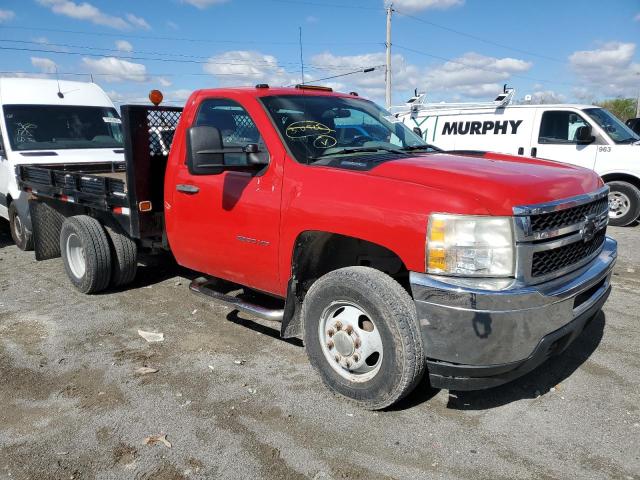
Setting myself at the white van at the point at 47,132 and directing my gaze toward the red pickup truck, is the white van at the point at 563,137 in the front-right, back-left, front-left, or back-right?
front-left

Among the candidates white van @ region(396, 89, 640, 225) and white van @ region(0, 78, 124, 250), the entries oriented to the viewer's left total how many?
0

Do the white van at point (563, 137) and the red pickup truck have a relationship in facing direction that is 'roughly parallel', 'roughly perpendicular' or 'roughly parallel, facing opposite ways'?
roughly parallel

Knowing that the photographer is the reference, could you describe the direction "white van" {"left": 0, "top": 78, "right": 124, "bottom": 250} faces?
facing the viewer and to the right of the viewer

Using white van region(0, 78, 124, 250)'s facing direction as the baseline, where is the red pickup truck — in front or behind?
in front

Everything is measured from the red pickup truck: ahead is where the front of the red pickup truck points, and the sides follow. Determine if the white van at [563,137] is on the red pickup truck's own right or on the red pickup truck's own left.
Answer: on the red pickup truck's own left

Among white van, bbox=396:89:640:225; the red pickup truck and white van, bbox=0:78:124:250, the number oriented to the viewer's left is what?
0

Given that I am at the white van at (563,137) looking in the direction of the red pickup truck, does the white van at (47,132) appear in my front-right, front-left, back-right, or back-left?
front-right

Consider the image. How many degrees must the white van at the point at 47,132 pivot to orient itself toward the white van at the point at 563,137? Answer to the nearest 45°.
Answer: approximately 45° to its left

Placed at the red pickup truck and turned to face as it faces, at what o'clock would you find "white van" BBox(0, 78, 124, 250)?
The white van is roughly at 6 o'clock from the red pickup truck.

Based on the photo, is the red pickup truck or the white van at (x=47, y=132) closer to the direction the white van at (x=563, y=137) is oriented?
the red pickup truck

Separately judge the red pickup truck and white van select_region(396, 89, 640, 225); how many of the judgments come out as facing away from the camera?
0

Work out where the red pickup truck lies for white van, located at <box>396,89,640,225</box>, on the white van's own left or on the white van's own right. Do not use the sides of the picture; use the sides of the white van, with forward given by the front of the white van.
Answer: on the white van's own right
